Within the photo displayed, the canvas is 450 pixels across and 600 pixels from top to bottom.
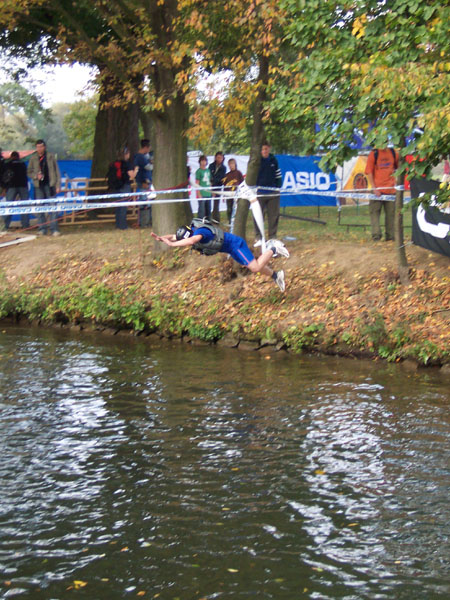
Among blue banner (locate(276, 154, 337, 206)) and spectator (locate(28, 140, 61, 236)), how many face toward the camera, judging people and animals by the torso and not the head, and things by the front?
2

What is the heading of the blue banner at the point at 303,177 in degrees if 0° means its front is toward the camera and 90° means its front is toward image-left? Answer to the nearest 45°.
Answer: approximately 0°

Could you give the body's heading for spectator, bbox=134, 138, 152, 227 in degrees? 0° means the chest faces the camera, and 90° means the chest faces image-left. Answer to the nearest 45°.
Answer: approximately 315°

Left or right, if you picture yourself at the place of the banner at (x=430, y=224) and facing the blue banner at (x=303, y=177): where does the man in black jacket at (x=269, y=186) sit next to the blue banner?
left

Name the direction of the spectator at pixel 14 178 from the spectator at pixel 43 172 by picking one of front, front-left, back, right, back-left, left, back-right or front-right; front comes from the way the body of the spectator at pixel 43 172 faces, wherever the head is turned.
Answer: back-right

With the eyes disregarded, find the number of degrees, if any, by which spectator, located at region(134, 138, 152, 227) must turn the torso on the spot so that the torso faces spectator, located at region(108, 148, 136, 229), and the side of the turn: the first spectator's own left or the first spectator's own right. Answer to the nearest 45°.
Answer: approximately 135° to the first spectator's own right

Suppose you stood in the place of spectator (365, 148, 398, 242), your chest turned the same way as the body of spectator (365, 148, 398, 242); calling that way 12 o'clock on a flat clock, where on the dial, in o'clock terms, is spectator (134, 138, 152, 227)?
spectator (134, 138, 152, 227) is roughly at 4 o'clock from spectator (365, 148, 398, 242).

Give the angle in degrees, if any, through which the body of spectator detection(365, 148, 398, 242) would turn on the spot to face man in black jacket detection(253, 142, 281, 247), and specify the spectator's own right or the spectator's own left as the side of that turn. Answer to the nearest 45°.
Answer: approximately 135° to the spectator's own right

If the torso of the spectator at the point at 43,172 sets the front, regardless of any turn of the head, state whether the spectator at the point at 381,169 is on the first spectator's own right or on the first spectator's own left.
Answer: on the first spectator's own left

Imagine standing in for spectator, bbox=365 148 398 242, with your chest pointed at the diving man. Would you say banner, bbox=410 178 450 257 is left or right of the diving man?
left

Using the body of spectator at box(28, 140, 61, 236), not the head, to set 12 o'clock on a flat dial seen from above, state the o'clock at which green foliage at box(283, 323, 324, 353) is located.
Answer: The green foliage is roughly at 11 o'clock from the spectator.
